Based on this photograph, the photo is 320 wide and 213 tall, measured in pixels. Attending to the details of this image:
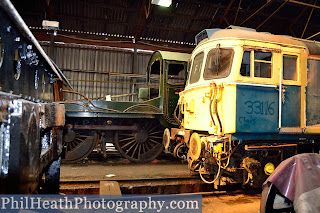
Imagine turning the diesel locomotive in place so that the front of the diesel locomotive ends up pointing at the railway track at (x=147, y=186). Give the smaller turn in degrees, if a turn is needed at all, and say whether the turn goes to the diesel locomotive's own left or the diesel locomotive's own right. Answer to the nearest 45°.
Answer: approximately 45° to the diesel locomotive's own right

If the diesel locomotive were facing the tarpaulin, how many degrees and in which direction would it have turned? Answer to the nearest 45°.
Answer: approximately 45° to its left

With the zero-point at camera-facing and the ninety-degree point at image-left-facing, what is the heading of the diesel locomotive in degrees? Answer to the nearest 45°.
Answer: approximately 45°

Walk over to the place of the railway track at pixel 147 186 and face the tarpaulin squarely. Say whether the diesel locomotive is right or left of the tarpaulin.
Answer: left
